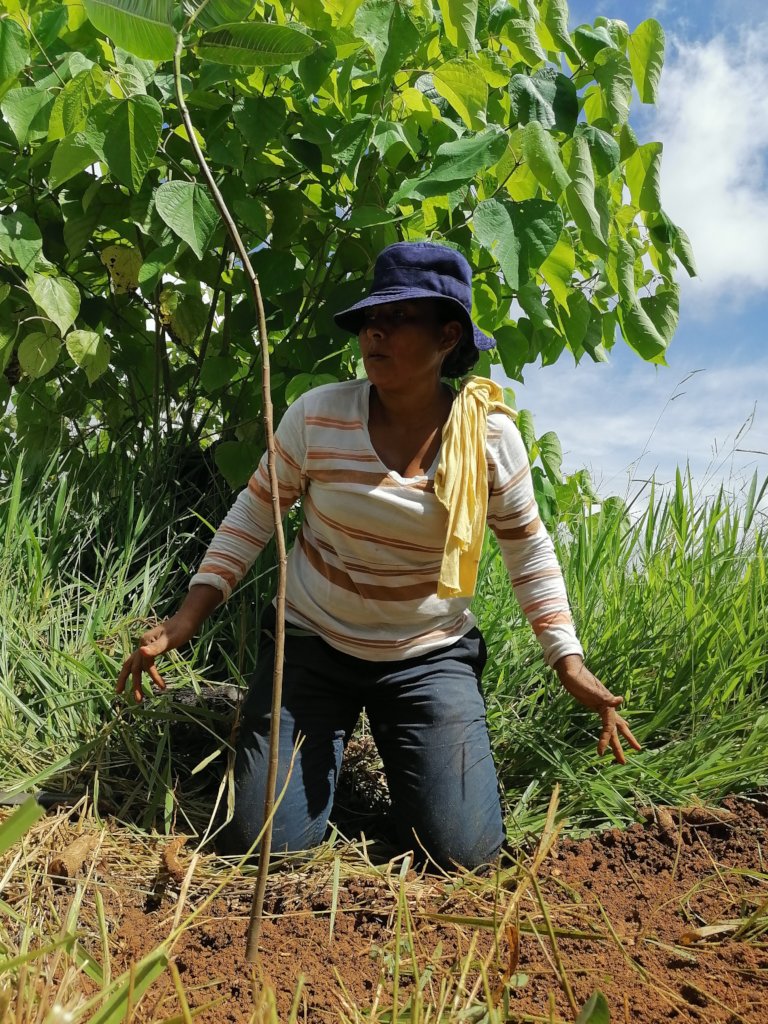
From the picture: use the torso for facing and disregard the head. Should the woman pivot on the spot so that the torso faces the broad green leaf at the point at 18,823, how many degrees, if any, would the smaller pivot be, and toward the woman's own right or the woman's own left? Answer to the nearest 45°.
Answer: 0° — they already face it

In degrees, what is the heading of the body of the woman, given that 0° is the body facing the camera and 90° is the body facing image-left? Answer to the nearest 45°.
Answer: approximately 0°

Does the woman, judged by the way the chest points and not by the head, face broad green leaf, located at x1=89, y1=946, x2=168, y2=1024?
yes
